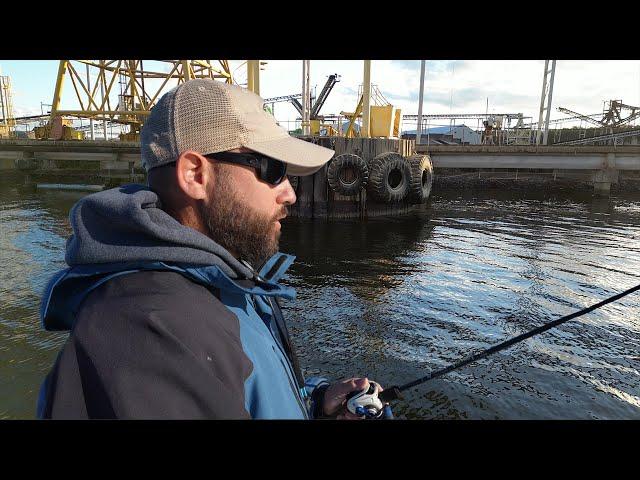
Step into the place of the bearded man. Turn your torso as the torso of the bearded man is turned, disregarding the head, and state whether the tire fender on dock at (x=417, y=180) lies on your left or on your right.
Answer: on your left

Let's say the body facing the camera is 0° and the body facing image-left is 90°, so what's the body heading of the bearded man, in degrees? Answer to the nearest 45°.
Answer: approximately 270°

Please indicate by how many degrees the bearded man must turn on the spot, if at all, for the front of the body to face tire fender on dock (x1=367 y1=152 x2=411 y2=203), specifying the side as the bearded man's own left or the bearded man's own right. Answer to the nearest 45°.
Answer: approximately 45° to the bearded man's own left

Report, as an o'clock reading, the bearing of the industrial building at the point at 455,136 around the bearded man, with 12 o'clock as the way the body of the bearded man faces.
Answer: The industrial building is roughly at 10 o'clock from the bearded man.

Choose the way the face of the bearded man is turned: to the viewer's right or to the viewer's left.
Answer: to the viewer's right
